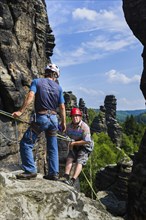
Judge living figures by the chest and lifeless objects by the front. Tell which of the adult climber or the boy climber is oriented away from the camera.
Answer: the adult climber

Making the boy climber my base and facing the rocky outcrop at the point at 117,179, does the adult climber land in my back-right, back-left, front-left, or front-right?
back-left

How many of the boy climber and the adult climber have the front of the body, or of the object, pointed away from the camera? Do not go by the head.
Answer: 1

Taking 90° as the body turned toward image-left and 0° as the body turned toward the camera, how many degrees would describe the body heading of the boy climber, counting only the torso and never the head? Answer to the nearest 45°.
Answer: approximately 45°

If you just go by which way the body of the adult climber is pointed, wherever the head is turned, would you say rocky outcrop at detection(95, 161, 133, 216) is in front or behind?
in front

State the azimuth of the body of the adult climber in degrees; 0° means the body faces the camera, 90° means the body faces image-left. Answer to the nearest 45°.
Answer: approximately 180°
